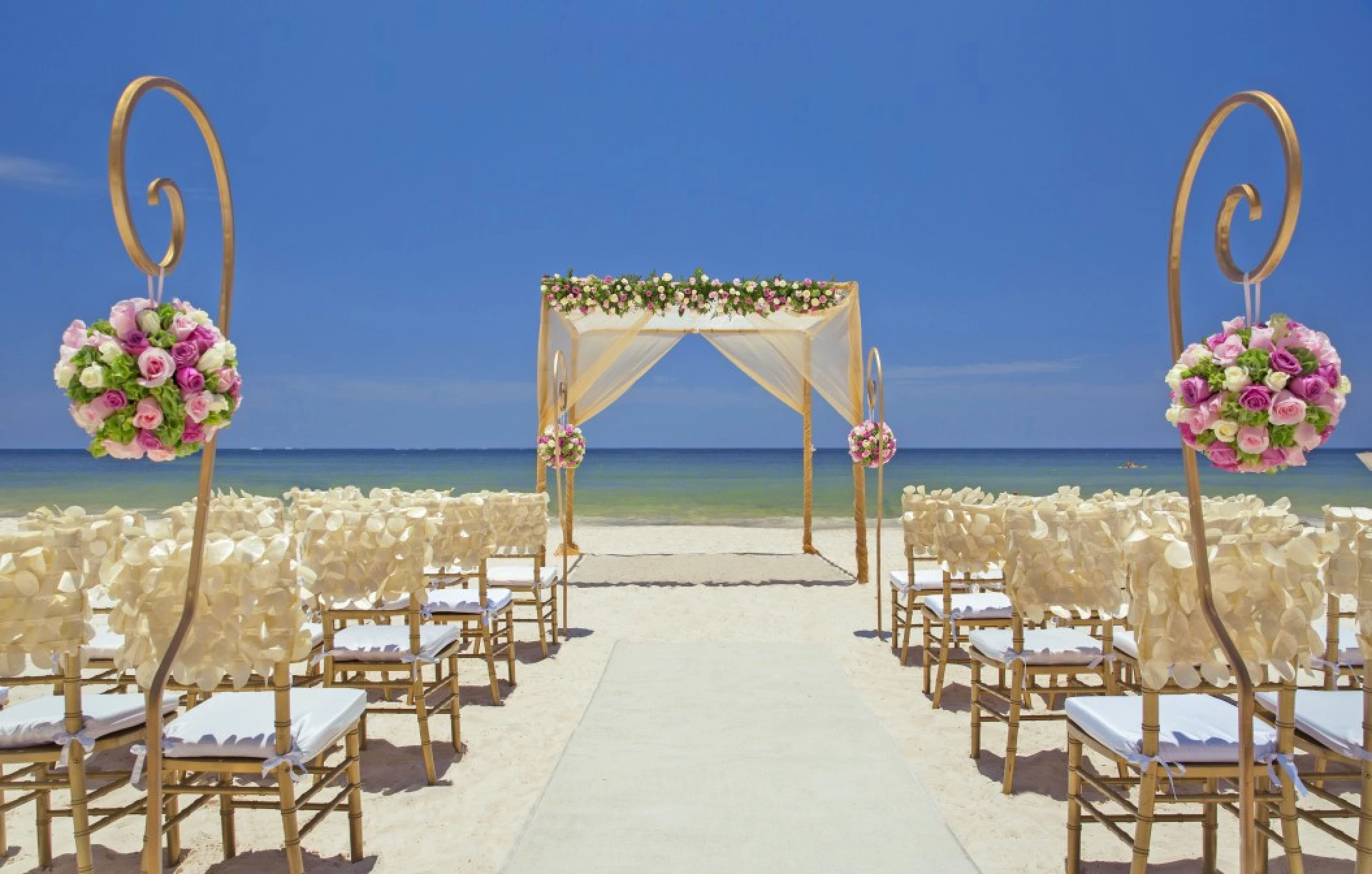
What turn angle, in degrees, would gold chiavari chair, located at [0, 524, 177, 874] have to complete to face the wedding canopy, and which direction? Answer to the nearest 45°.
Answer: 0° — it already faces it

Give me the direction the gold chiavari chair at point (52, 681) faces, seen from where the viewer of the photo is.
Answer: facing away from the viewer and to the right of the viewer

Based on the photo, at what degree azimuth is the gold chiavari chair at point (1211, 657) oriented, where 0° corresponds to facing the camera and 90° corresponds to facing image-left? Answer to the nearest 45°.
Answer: approximately 135°

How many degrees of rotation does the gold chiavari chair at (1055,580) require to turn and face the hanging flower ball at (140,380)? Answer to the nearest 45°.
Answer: approximately 90° to its left

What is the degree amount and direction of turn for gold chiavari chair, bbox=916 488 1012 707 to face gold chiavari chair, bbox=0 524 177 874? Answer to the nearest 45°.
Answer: approximately 90° to its left

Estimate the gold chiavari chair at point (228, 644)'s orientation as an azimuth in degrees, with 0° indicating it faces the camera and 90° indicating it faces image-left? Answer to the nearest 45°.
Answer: approximately 225°

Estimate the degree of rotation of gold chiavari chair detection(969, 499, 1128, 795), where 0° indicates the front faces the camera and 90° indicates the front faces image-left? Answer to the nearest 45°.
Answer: approximately 135°

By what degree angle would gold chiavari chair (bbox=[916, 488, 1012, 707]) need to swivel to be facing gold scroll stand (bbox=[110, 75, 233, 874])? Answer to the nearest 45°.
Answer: approximately 90° to its left

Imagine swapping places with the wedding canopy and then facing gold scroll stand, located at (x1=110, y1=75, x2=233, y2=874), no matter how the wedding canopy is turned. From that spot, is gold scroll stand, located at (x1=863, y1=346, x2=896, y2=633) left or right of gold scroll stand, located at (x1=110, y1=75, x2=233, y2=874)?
left
